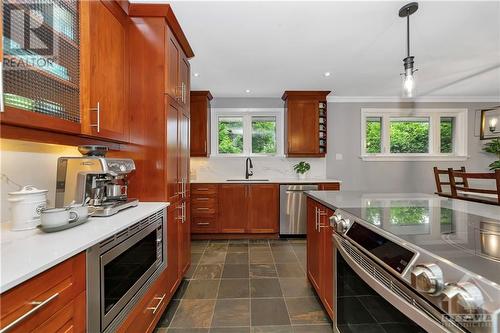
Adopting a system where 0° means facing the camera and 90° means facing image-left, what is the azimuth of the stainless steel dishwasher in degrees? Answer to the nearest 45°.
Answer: approximately 0°

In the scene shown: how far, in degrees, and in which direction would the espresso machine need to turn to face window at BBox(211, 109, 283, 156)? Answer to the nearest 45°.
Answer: approximately 90° to its left

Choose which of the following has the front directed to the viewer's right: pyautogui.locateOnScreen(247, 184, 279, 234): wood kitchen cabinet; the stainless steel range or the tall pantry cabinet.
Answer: the tall pantry cabinet

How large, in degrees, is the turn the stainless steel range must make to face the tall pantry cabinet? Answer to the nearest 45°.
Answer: approximately 45° to its right

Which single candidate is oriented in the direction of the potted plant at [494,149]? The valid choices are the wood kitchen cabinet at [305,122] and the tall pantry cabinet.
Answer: the tall pantry cabinet

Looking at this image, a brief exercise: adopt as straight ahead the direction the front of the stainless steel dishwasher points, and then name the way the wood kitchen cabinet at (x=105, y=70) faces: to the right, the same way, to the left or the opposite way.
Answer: to the left

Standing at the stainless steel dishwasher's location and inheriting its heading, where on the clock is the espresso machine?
The espresso machine is roughly at 1 o'clock from the stainless steel dishwasher.

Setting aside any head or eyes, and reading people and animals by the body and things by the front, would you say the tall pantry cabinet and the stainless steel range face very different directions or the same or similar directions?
very different directions

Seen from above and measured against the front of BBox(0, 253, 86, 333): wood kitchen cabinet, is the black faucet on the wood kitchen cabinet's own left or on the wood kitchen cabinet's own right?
on the wood kitchen cabinet's own left
